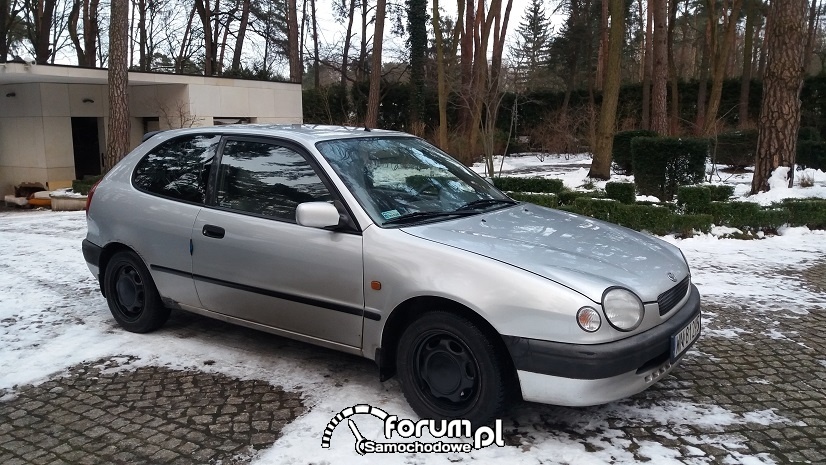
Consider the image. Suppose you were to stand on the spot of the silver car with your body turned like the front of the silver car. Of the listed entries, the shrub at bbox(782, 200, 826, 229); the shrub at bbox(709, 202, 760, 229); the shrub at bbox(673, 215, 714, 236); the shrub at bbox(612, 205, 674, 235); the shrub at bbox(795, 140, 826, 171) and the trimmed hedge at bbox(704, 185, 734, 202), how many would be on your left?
6

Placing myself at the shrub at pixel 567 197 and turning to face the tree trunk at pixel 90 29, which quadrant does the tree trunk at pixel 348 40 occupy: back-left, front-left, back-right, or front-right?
front-right

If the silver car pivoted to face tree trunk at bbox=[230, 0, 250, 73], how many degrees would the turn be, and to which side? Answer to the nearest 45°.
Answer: approximately 135° to its left

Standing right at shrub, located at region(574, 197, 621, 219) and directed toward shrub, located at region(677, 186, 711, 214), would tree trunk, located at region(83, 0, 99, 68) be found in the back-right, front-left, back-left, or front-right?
back-left

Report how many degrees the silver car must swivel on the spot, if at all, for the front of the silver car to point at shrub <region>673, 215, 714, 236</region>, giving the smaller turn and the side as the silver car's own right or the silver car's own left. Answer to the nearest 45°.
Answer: approximately 90° to the silver car's own left

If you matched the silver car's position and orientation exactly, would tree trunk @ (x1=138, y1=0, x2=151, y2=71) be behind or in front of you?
behind

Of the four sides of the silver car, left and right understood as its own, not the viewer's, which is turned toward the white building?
back

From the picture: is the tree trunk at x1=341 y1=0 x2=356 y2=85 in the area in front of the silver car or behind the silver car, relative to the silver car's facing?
behind

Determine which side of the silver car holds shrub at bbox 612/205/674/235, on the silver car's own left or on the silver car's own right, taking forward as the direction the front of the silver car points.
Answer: on the silver car's own left

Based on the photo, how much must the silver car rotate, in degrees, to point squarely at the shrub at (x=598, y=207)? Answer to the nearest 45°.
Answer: approximately 90° to its left

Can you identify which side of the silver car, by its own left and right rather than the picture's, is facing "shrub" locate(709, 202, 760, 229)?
left

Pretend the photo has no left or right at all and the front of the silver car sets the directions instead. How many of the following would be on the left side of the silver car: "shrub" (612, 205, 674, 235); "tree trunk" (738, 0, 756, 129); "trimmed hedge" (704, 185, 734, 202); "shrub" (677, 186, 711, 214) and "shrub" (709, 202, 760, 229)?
5

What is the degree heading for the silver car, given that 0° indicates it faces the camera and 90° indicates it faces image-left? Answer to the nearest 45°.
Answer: approximately 315°

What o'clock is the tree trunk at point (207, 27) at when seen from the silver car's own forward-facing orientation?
The tree trunk is roughly at 7 o'clock from the silver car.

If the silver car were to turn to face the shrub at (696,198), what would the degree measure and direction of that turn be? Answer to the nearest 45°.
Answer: approximately 90° to its left

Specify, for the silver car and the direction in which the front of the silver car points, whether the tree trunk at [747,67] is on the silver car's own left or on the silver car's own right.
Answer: on the silver car's own left

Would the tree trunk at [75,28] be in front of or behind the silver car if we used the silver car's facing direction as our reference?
behind

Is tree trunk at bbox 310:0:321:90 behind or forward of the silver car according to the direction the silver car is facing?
behind
